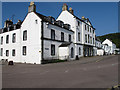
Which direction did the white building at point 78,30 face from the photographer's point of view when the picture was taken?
facing the viewer and to the right of the viewer

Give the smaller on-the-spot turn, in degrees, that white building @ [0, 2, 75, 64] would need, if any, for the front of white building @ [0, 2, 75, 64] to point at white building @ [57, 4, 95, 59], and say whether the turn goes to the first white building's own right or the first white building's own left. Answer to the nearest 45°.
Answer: approximately 90° to the first white building's own left

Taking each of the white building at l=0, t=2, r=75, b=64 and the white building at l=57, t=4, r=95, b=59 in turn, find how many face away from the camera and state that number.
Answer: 0
